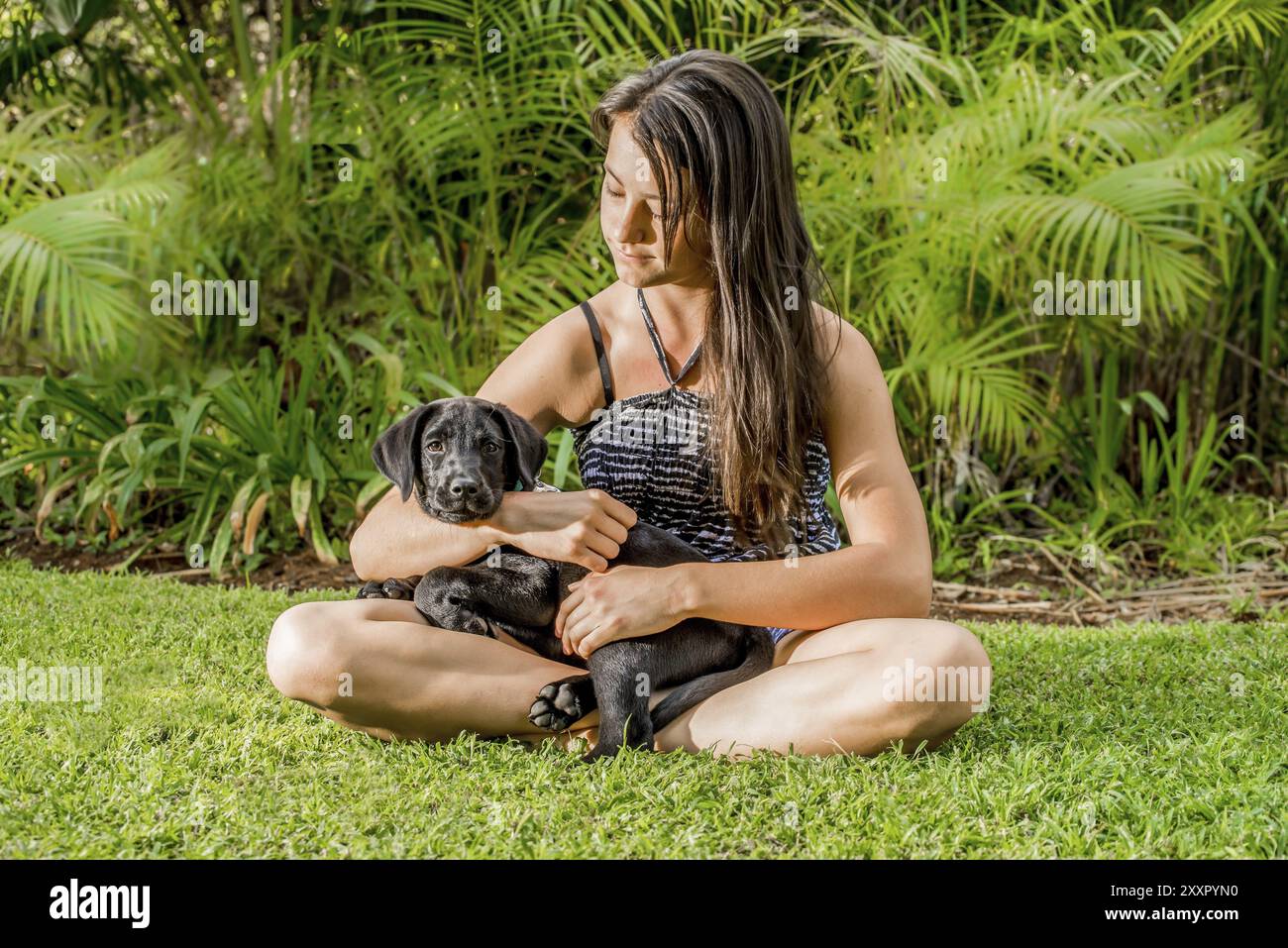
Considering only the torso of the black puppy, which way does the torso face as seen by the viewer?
to the viewer's left

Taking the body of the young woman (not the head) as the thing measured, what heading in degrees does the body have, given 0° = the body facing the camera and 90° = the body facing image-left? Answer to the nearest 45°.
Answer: approximately 0°
